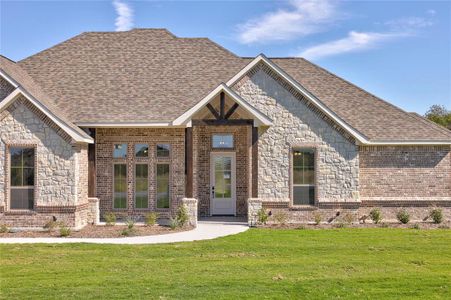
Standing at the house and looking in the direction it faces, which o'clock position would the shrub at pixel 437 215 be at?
The shrub is roughly at 9 o'clock from the house.

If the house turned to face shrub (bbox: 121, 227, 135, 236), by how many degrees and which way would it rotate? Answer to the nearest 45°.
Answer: approximately 45° to its right

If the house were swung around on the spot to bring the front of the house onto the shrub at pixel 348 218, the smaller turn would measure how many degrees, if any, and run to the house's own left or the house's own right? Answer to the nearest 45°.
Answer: approximately 90° to the house's own left

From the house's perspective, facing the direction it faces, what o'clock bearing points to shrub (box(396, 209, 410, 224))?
The shrub is roughly at 9 o'clock from the house.

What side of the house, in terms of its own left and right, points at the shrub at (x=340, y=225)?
left

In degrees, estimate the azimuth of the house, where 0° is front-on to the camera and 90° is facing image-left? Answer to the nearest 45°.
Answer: approximately 0°

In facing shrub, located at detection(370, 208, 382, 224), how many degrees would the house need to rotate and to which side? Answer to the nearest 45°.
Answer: approximately 90° to its left
